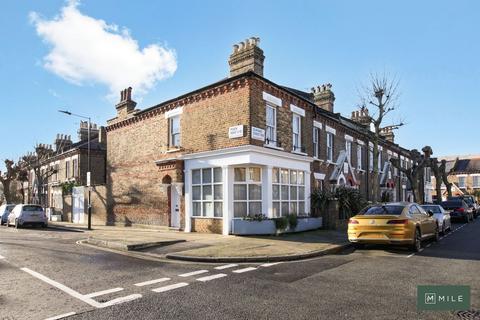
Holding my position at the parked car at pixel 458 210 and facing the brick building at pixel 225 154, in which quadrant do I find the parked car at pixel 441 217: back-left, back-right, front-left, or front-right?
front-left

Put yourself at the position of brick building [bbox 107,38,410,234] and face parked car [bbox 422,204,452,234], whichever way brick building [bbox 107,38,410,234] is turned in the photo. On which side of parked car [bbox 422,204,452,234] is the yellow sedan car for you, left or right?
right

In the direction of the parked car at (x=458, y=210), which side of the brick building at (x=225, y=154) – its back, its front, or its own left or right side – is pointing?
left

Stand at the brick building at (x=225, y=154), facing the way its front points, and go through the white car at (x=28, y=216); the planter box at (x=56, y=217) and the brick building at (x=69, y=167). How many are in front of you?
0

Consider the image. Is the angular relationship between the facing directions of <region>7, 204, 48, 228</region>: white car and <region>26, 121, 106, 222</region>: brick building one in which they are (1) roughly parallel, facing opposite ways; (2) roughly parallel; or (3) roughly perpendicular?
roughly perpendicular

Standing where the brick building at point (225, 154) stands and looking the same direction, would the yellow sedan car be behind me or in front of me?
in front

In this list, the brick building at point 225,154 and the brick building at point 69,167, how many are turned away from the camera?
0

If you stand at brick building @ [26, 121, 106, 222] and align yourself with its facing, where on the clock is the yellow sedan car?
The yellow sedan car is roughly at 10 o'clock from the brick building.

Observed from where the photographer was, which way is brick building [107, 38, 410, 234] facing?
facing the viewer and to the right of the viewer
